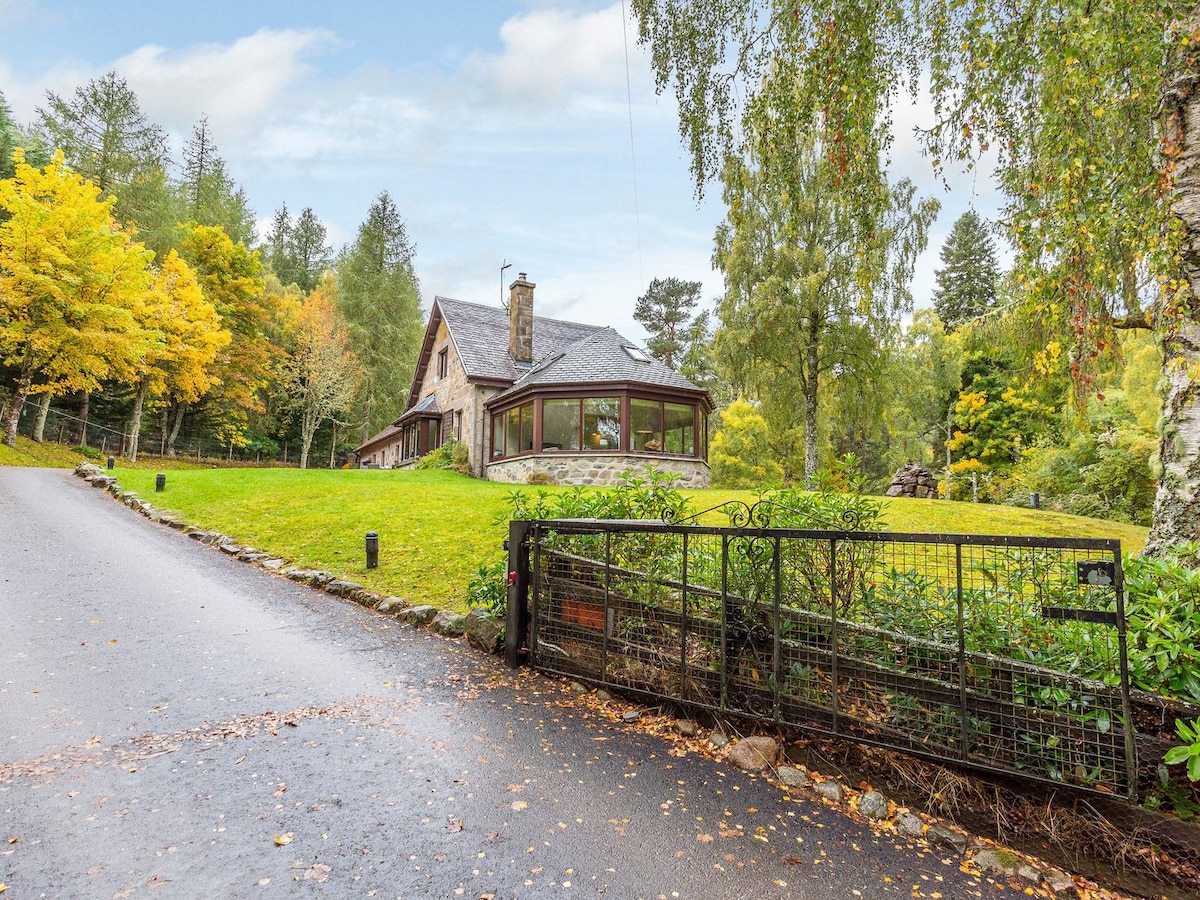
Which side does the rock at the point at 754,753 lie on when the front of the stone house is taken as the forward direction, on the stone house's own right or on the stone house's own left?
on the stone house's own left

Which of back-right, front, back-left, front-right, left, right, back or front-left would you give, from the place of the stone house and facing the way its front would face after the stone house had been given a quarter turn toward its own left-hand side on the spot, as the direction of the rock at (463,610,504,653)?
front-right

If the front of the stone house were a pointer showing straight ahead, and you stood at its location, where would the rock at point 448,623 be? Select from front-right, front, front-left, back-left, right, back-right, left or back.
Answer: front-left

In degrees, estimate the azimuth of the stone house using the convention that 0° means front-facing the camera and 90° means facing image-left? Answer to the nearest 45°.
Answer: approximately 45°

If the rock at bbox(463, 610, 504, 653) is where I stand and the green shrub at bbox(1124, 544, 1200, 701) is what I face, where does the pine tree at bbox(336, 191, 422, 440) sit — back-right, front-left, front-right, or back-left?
back-left

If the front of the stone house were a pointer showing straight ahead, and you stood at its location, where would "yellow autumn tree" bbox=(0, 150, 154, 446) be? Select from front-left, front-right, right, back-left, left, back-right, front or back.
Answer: front-right

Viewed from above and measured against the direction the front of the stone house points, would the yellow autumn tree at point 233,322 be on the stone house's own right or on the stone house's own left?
on the stone house's own right

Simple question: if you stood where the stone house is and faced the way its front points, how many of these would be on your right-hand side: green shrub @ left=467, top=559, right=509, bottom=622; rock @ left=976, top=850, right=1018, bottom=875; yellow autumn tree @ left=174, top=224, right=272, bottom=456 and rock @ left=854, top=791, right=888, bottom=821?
1

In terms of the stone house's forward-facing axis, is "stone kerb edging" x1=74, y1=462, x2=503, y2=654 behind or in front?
in front

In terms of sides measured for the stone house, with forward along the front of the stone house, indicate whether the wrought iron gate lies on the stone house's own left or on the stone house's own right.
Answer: on the stone house's own left

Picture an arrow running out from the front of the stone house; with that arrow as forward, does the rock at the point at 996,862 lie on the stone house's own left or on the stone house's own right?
on the stone house's own left

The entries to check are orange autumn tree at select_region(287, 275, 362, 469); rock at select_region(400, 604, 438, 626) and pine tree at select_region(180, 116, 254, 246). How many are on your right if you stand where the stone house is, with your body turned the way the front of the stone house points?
2

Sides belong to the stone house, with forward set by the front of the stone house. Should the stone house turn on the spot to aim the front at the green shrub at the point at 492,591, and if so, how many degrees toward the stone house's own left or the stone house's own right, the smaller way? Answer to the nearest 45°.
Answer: approximately 45° to the stone house's own left

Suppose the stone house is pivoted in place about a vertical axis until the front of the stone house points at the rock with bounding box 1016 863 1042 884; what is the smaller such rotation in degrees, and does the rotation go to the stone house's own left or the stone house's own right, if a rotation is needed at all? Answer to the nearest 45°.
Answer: approximately 45° to the stone house's own left

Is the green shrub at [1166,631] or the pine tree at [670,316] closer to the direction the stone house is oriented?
the green shrub

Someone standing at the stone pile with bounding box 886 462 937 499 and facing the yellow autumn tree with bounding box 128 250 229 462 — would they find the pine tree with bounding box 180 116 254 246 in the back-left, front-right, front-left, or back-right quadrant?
front-right

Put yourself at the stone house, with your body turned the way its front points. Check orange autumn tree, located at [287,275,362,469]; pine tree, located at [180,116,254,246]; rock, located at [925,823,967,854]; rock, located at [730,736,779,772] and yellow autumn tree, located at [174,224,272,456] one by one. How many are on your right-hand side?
3
